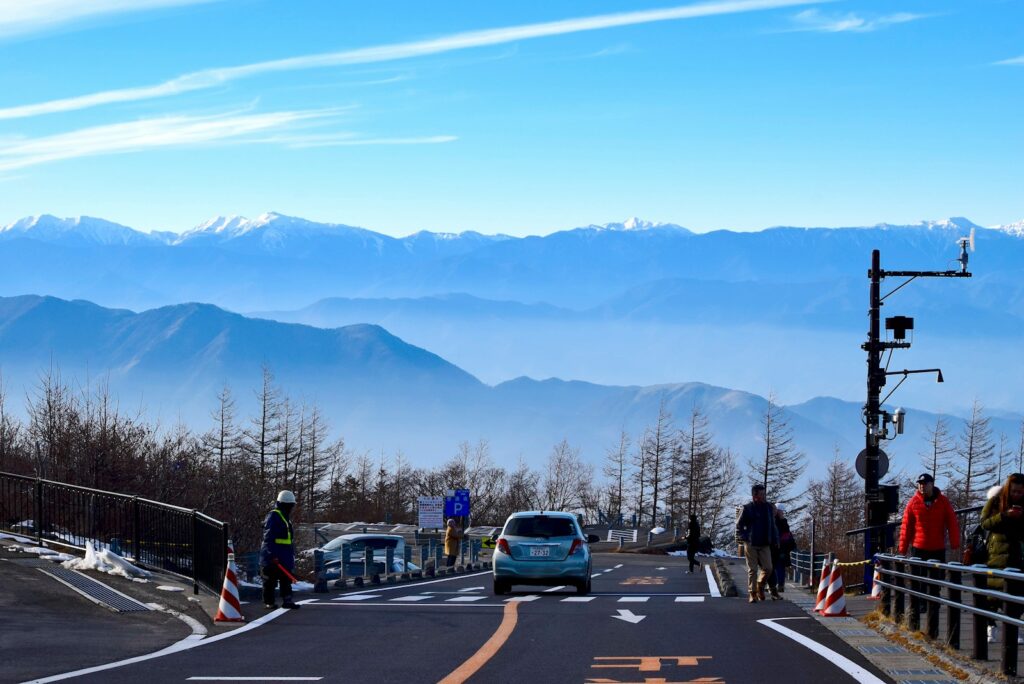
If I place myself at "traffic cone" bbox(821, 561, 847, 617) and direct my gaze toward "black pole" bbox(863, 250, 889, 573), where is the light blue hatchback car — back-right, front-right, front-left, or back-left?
front-left

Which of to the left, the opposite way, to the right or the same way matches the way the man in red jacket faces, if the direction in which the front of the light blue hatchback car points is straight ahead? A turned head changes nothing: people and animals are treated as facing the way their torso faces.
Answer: the opposite way

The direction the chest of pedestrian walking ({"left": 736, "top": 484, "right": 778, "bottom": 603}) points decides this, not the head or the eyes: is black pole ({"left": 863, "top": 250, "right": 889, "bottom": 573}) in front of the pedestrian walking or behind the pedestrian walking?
behind

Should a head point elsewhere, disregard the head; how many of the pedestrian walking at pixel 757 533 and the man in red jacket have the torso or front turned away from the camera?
0

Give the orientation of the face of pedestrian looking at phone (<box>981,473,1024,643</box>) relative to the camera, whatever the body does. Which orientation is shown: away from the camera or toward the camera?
toward the camera

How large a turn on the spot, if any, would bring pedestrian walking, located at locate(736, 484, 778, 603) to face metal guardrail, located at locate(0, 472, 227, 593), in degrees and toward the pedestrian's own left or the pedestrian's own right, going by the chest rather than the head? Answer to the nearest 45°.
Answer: approximately 90° to the pedestrian's own right

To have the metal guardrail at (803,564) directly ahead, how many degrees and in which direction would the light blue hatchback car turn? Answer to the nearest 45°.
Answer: approximately 45° to its right

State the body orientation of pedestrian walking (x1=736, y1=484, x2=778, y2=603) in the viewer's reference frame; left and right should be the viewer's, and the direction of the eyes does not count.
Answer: facing the viewer

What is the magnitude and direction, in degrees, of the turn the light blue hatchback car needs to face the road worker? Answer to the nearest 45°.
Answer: approximately 135° to its left

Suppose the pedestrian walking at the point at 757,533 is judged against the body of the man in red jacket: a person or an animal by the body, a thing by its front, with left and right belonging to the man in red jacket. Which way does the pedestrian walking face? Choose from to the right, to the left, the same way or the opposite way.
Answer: the same way

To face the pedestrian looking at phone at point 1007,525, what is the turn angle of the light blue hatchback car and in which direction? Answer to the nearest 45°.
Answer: approximately 135° to its right

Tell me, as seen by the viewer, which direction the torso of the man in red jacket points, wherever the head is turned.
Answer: toward the camera

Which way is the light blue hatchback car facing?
away from the camera

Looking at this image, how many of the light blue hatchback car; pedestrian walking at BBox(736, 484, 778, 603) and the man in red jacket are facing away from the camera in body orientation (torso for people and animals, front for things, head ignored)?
1

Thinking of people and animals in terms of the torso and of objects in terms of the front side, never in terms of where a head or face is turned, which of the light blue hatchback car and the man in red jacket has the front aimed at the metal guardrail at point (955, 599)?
the man in red jacket

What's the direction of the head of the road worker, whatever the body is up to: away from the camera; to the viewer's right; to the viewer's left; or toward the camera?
to the viewer's right

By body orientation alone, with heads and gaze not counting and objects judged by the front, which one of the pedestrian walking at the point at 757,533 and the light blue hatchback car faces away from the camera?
the light blue hatchback car

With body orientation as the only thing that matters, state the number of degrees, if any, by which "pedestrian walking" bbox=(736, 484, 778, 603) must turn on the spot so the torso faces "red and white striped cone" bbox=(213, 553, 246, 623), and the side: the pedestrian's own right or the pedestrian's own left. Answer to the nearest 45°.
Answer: approximately 45° to the pedestrian's own right
